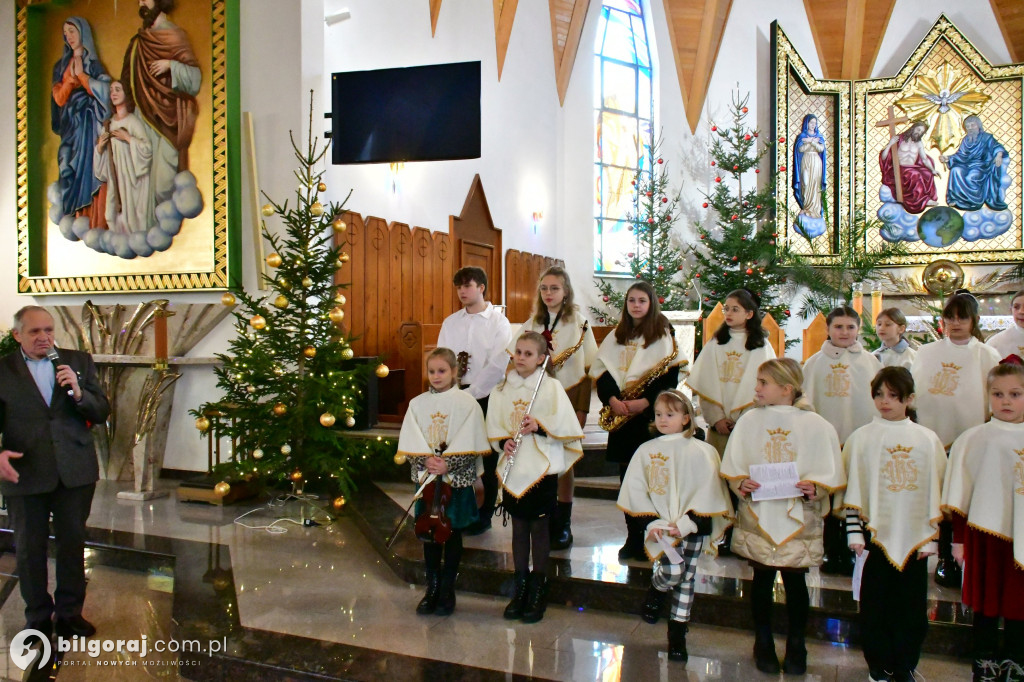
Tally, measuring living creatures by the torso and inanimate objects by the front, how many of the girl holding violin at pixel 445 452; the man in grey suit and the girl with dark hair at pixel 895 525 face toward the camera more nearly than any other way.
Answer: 3

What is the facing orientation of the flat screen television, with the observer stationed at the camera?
facing the viewer and to the left of the viewer

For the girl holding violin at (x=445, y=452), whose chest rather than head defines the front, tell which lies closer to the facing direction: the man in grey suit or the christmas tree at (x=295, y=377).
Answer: the man in grey suit

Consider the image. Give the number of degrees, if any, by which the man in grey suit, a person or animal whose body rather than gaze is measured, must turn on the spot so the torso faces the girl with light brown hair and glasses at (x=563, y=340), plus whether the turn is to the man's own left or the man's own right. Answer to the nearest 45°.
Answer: approximately 90° to the man's own left

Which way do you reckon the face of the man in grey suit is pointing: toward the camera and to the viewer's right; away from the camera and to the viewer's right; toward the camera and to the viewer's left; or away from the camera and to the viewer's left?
toward the camera and to the viewer's right

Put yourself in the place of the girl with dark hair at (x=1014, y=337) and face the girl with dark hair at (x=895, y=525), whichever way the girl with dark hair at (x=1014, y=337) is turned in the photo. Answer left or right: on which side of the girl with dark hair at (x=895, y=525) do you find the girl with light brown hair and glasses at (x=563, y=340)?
right

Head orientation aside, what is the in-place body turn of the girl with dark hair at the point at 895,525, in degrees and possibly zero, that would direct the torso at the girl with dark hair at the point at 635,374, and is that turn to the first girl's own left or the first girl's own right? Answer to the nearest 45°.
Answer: approximately 135° to the first girl's own right

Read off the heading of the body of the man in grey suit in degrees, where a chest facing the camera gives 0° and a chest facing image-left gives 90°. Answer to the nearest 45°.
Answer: approximately 0°

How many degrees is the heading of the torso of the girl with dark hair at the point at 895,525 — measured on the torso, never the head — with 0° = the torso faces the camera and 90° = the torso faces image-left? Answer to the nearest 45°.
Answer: approximately 0°
